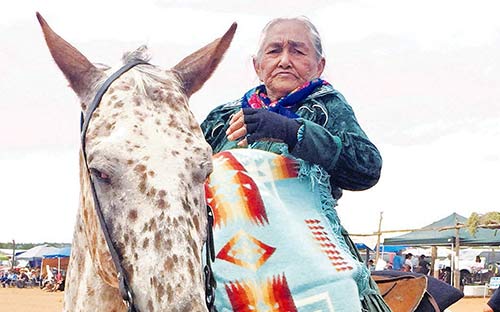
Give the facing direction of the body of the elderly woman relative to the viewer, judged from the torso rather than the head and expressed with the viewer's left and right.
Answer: facing the viewer

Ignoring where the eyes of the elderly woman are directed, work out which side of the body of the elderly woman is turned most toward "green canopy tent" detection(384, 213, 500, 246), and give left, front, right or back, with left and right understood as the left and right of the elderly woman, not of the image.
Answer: back

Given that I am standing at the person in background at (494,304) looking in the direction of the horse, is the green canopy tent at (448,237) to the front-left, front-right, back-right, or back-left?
back-right

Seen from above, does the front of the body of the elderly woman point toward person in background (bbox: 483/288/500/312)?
no
